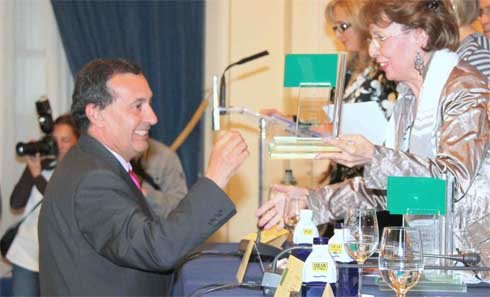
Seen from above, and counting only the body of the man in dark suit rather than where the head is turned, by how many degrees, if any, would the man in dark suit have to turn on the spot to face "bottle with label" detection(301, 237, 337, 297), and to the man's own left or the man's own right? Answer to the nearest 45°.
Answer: approximately 45° to the man's own right

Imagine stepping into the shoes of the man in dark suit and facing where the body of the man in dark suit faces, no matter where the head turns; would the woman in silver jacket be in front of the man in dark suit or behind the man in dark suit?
in front

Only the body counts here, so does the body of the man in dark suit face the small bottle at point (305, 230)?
yes

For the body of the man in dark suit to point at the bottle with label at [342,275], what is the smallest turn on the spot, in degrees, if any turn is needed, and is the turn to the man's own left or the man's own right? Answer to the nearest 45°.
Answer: approximately 45° to the man's own right

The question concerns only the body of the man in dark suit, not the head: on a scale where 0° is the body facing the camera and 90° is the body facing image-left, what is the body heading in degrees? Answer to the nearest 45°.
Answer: approximately 270°

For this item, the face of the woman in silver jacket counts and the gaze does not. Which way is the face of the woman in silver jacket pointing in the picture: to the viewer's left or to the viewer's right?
to the viewer's left

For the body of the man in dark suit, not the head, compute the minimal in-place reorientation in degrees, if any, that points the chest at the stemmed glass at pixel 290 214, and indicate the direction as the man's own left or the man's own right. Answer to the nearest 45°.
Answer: approximately 45° to the man's own left

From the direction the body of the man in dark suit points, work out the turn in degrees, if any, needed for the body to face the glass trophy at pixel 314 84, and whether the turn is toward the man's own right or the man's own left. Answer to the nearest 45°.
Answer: approximately 45° to the man's own left
